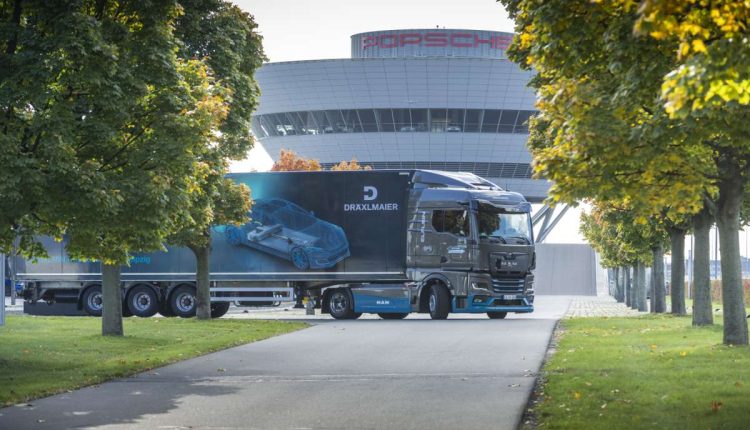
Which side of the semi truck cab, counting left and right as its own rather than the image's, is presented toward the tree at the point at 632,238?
left

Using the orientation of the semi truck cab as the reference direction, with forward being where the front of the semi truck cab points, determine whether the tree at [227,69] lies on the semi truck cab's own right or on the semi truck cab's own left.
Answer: on the semi truck cab's own right

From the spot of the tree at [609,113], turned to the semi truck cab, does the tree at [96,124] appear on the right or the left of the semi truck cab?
left
